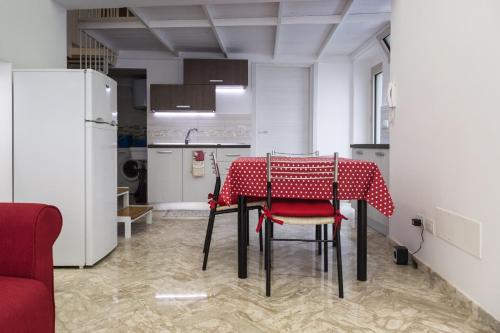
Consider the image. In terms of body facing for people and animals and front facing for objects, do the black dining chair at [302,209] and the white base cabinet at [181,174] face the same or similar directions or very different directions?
very different directions

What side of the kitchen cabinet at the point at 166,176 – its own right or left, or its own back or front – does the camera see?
front

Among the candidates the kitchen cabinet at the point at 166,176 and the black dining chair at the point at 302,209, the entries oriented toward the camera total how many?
1

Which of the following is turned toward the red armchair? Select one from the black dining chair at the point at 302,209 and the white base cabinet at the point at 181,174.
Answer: the white base cabinet

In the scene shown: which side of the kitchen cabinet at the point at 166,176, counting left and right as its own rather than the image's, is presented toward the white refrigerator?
front

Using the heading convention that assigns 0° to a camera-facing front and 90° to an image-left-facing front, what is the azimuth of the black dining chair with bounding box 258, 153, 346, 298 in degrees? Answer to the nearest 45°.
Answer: approximately 180°

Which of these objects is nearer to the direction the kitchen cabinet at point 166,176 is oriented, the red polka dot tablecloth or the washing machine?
the red polka dot tablecloth

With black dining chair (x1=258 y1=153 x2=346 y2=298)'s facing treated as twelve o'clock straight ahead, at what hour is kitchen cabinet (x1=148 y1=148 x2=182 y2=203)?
The kitchen cabinet is roughly at 11 o'clock from the black dining chair.

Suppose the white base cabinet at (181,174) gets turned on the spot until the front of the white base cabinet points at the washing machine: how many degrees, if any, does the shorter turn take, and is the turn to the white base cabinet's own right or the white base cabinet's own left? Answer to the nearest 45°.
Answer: approximately 135° to the white base cabinet's own right

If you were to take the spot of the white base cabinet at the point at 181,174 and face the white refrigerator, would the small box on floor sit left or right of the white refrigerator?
left

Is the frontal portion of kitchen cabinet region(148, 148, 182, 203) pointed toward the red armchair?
yes

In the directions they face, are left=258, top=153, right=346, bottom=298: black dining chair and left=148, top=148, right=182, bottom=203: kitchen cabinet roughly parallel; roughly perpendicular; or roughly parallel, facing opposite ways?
roughly parallel, facing opposite ways

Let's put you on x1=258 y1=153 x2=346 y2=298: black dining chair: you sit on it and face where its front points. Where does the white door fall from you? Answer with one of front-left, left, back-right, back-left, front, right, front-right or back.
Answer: front

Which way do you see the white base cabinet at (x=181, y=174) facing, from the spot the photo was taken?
facing the viewer

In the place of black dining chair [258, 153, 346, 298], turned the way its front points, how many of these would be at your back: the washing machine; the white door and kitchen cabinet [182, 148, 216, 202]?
0

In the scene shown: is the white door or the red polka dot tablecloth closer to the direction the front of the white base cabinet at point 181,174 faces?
the red polka dot tablecloth

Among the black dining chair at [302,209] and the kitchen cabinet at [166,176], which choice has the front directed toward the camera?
the kitchen cabinet
